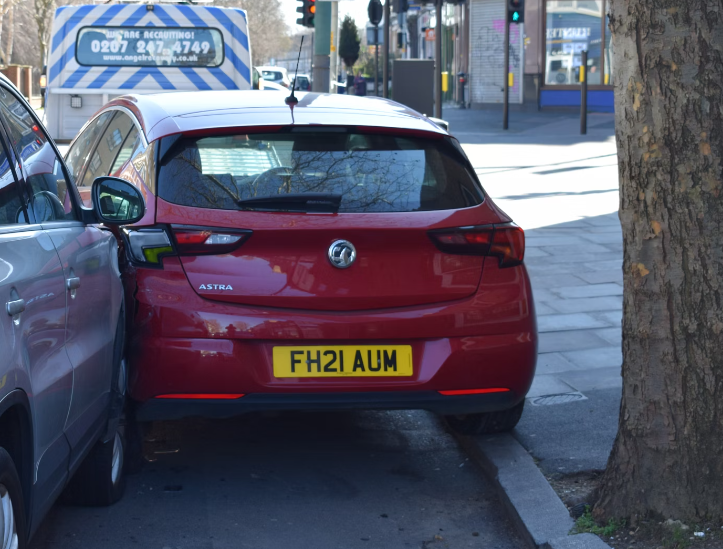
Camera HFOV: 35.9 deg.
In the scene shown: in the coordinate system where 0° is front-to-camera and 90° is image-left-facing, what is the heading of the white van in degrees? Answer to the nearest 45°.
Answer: approximately 180°

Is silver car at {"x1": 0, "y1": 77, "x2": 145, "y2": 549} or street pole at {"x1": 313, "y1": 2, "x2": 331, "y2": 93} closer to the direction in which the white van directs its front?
the street pole

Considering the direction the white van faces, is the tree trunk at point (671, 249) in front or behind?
behind

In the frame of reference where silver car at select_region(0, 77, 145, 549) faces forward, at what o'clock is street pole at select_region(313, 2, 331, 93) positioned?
The street pole is roughly at 11 o'clock from the silver car.

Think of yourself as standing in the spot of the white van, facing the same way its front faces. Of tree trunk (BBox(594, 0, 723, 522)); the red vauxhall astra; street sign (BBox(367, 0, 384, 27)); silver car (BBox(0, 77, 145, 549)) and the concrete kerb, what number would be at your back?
4

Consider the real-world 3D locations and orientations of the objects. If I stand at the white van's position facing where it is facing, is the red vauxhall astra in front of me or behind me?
behind

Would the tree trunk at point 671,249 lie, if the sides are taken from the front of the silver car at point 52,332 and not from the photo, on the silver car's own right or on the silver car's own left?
on the silver car's own right

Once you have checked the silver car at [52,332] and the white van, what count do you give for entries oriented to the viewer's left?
0

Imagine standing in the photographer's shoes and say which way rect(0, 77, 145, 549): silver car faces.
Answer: facing away from the viewer and to the right of the viewer

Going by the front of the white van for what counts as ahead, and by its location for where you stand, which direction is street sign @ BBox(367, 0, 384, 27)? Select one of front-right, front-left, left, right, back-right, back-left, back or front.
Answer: front-right

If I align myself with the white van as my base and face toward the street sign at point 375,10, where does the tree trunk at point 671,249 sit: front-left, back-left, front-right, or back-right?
back-right

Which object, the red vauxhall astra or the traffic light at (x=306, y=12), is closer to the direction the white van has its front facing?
the traffic light

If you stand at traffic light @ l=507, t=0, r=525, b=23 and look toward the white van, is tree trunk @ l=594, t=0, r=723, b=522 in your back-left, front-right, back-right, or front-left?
front-left

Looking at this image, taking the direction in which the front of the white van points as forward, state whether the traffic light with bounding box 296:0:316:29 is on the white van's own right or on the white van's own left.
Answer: on the white van's own right

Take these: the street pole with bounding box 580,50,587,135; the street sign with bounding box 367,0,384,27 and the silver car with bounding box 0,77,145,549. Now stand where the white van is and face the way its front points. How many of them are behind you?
1
